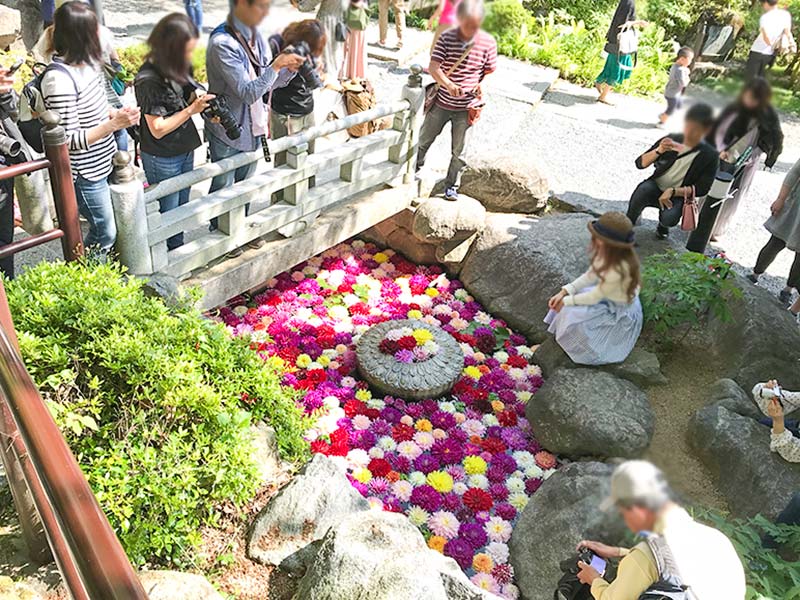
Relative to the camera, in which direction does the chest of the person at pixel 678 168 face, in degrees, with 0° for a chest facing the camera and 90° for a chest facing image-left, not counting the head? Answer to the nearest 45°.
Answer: approximately 45°

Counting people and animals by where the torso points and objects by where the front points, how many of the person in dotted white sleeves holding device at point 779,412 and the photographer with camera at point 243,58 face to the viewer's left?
1

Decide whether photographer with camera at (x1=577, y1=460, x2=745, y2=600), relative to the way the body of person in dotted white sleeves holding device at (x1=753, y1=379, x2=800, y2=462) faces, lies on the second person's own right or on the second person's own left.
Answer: on the second person's own left

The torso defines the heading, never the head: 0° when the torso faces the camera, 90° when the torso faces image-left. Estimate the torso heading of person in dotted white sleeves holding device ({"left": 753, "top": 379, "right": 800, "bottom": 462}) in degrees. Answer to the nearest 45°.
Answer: approximately 90°

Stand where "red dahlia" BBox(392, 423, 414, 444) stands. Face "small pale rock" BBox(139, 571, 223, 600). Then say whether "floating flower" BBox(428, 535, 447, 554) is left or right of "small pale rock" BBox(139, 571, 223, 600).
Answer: left

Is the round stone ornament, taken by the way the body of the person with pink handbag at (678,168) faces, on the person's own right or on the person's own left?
on the person's own right

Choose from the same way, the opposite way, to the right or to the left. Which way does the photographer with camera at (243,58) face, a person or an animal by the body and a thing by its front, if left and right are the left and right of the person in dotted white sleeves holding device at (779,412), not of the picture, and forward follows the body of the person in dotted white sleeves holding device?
the opposite way

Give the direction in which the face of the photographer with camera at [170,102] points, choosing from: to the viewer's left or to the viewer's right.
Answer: to the viewer's right
